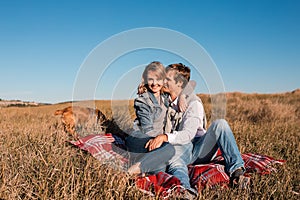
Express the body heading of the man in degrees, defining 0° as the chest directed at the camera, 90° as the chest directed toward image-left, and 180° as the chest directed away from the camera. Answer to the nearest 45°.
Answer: approximately 45°
